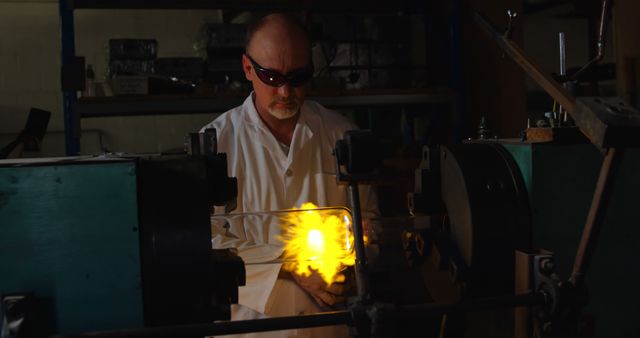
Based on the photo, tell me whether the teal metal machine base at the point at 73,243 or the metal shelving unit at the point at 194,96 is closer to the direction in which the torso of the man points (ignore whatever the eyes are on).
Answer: the teal metal machine base

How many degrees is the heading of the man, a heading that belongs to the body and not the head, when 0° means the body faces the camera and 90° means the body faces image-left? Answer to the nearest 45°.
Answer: approximately 0°

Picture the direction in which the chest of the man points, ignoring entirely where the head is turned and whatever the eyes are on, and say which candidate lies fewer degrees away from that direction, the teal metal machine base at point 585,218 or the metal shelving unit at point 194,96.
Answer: the teal metal machine base

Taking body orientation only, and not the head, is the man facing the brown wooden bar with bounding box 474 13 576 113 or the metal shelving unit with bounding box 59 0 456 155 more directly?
the brown wooden bar

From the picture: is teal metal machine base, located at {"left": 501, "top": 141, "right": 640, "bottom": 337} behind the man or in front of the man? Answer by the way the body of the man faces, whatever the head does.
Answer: in front

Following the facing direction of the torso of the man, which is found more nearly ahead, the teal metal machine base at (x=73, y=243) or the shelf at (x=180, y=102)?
the teal metal machine base

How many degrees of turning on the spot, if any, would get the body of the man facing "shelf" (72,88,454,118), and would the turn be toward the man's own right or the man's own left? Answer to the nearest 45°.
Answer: approximately 135° to the man's own right

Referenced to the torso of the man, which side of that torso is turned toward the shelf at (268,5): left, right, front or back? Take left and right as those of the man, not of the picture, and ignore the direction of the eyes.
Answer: back

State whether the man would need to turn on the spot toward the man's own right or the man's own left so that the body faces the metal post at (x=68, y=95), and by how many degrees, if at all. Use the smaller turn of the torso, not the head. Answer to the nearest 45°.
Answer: approximately 135° to the man's own right

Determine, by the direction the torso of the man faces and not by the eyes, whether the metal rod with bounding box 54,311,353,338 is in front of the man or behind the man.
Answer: in front
